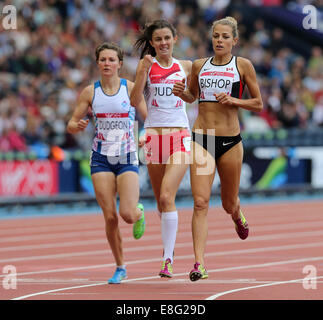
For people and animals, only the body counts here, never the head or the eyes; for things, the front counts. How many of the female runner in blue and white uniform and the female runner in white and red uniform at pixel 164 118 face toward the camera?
2

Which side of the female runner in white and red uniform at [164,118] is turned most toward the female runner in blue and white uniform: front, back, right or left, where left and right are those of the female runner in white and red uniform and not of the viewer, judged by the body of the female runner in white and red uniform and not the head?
right

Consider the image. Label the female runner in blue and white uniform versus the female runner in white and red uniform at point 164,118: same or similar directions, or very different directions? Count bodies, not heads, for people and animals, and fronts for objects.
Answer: same or similar directions

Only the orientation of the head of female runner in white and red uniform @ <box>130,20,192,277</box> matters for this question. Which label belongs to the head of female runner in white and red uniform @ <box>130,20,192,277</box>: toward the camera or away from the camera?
toward the camera

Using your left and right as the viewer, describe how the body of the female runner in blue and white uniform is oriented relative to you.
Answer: facing the viewer

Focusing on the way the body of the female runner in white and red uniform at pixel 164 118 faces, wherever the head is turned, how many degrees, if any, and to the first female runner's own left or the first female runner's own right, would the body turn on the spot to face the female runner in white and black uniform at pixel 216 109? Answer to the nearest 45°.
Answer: approximately 45° to the first female runner's own left
